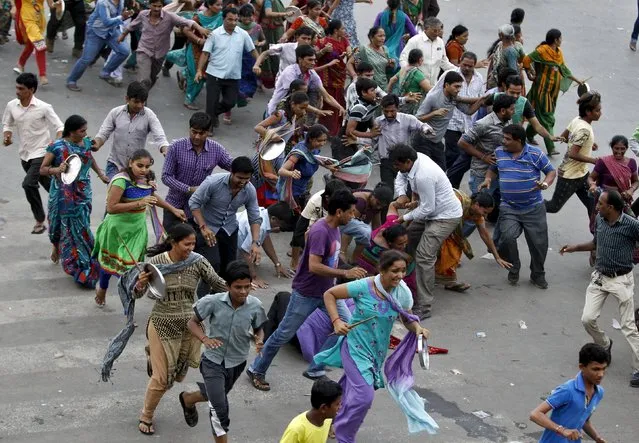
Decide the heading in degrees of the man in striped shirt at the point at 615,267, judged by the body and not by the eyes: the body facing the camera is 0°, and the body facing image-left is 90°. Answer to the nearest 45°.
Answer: approximately 45°

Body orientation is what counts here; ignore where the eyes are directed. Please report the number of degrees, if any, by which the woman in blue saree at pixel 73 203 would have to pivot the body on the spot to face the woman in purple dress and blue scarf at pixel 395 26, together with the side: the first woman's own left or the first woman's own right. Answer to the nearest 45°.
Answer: approximately 90° to the first woman's own left

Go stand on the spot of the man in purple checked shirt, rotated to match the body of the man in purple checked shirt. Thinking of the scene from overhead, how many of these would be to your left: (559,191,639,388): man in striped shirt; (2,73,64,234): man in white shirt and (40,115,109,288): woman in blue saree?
1

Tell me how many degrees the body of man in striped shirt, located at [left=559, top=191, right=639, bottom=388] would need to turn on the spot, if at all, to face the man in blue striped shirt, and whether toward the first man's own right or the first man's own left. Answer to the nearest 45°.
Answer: approximately 90° to the first man's own right

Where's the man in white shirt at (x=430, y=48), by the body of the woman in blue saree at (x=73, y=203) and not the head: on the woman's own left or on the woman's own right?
on the woman's own left

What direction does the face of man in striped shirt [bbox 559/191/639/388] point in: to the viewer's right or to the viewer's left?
to the viewer's left

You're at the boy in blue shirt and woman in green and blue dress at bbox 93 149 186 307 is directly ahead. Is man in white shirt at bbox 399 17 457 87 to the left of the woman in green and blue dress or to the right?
right

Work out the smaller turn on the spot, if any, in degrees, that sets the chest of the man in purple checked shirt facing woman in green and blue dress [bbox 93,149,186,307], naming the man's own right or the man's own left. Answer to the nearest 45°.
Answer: approximately 45° to the man's own right
